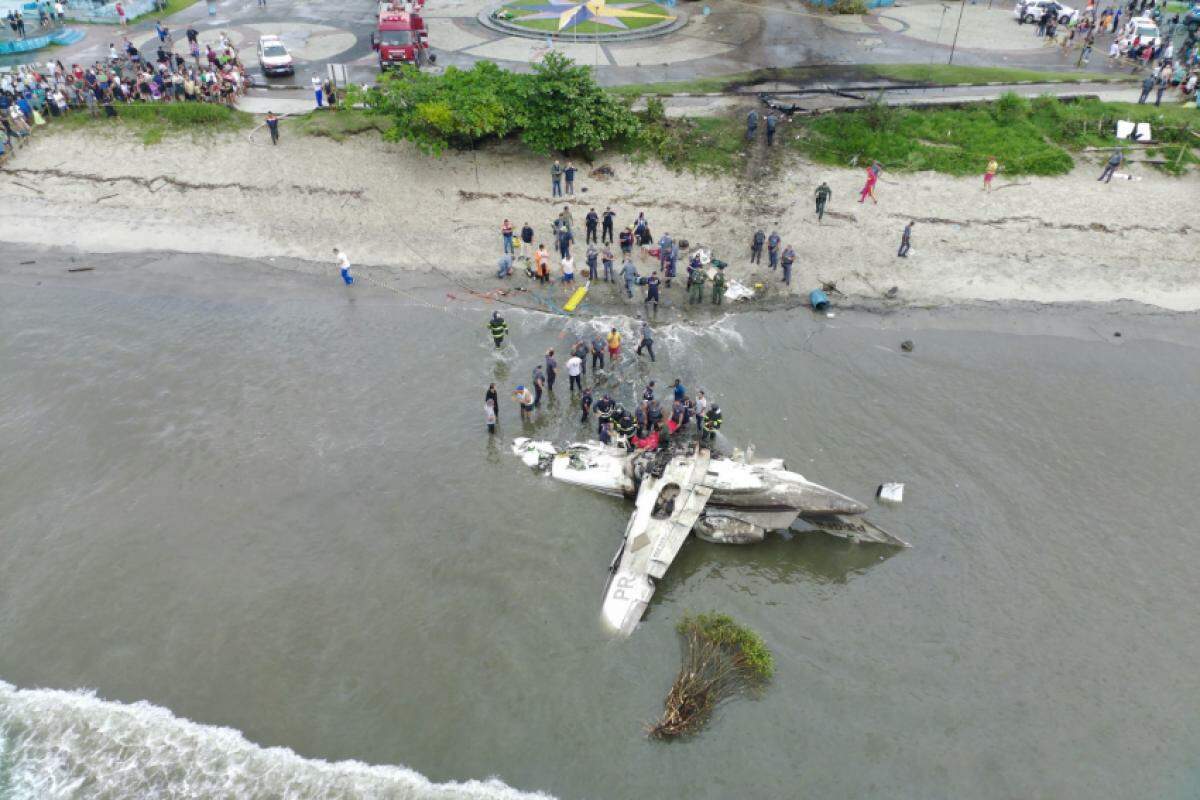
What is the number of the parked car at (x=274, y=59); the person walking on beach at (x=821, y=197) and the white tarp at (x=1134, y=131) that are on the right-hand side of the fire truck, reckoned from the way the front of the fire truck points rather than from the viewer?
1

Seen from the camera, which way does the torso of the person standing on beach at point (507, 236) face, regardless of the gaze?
toward the camera

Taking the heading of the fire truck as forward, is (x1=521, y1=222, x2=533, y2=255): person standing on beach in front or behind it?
in front

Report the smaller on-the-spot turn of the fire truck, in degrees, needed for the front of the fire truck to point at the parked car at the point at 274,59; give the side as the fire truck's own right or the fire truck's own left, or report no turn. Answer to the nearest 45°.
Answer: approximately 90° to the fire truck's own right

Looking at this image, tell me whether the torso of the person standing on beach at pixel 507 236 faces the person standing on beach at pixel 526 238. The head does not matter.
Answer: no

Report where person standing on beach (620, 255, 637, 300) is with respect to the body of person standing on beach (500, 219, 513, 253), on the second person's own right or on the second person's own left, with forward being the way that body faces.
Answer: on the second person's own left

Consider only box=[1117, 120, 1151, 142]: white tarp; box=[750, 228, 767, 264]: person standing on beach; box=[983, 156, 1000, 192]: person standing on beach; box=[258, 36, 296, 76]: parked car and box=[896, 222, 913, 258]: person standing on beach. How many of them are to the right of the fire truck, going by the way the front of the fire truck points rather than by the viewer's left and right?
1

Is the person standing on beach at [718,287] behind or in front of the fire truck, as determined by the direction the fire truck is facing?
in front

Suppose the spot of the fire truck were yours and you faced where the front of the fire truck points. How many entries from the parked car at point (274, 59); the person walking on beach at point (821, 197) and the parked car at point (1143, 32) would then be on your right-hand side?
1

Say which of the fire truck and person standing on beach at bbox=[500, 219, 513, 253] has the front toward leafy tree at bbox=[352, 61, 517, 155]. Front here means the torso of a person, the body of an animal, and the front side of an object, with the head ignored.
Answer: the fire truck

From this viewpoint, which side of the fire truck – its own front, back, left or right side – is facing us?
front

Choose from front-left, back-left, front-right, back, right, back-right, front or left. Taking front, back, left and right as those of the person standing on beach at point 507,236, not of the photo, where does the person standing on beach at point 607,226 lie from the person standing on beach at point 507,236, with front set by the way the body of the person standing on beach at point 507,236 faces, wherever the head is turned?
left

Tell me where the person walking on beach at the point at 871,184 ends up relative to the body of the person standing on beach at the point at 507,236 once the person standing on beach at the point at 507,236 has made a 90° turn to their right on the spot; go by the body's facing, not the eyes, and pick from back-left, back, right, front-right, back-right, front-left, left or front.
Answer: back

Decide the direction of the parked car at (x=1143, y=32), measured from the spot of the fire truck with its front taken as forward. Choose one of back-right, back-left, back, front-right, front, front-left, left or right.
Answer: left

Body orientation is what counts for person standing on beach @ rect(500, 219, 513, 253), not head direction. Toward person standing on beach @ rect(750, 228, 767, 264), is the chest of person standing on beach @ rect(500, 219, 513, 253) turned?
no

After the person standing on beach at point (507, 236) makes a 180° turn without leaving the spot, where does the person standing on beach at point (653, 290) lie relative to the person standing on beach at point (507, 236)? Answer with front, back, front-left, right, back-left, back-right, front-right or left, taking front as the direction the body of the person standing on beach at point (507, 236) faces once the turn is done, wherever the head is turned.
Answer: back-right

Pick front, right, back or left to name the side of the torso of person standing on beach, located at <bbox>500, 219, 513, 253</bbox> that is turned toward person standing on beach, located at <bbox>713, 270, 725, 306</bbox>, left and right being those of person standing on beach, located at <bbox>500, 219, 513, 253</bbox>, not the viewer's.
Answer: left

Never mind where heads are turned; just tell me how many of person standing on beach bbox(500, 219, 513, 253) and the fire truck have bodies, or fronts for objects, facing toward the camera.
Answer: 2

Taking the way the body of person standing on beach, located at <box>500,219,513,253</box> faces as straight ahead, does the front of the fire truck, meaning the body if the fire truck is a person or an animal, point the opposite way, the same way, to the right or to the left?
the same way
